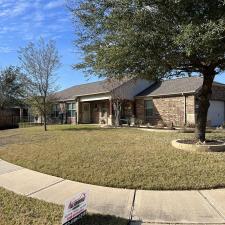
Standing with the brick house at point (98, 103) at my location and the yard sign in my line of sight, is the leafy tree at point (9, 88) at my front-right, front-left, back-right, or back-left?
back-right

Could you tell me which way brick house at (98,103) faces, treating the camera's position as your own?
facing the viewer and to the left of the viewer

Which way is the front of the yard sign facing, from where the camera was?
facing the viewer and to the right of the viewer

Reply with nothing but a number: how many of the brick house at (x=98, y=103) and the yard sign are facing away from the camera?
0

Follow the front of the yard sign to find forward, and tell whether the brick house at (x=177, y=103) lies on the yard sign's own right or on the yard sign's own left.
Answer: on the yard sign's own left

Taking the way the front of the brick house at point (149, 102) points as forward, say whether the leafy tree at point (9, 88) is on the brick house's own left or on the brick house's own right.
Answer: on the brick house's own right

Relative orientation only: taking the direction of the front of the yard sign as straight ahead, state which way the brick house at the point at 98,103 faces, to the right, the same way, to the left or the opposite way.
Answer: to the right

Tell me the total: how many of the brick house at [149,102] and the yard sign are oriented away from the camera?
0

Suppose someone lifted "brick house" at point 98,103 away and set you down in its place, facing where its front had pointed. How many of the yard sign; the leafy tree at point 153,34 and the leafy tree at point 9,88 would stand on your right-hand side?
1

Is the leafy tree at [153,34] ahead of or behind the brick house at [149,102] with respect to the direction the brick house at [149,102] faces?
ahead

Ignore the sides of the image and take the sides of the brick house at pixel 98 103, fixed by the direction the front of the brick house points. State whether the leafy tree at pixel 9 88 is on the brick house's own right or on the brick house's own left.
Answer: on the brick house's own right
